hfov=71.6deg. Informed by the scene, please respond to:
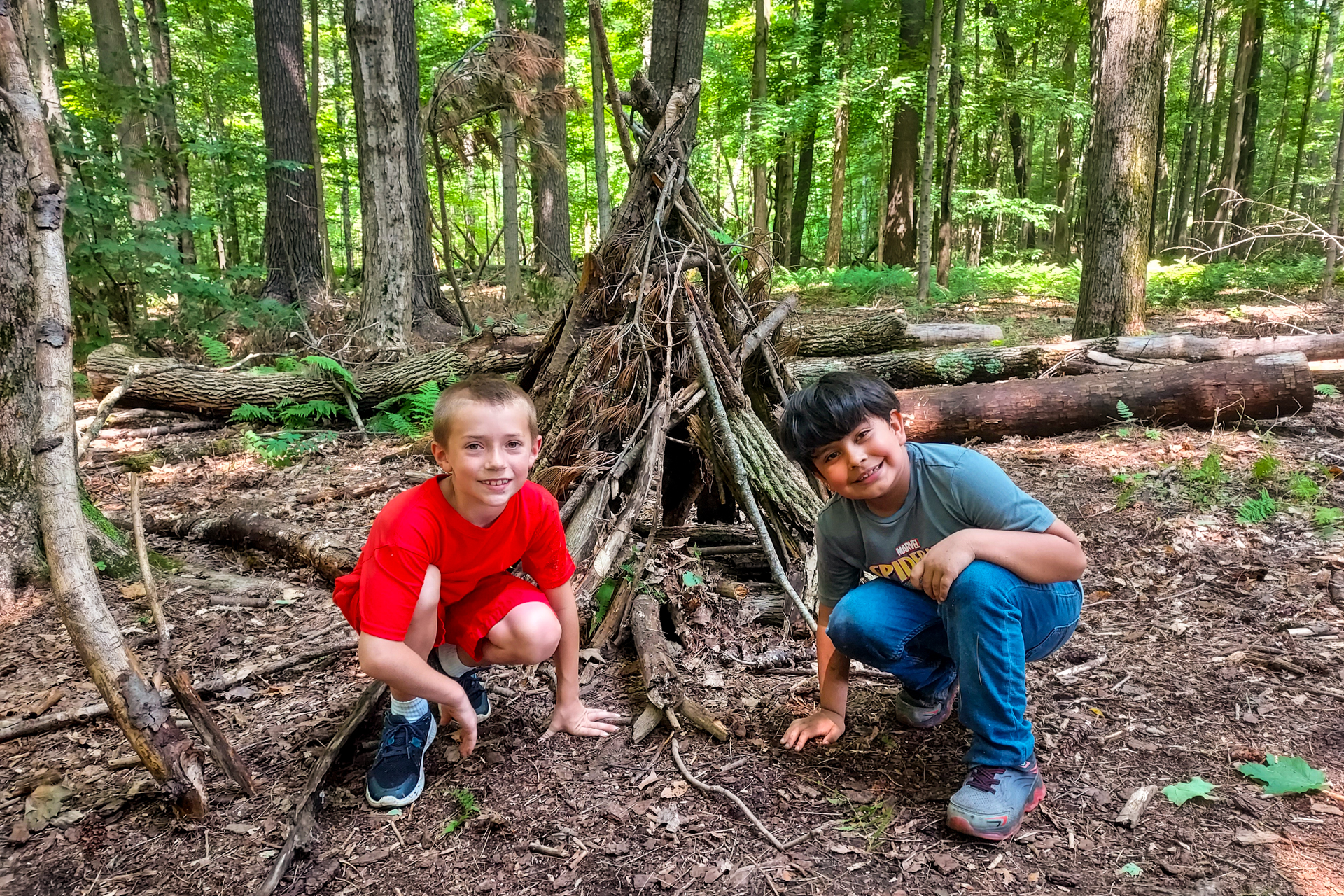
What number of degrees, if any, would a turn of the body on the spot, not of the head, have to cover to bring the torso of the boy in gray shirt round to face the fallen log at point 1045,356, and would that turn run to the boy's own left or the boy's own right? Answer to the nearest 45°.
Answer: approximately 135° to the boy's own right

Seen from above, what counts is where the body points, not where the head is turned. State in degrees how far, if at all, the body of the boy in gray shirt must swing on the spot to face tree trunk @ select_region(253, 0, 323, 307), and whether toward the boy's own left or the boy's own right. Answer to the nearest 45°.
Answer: approximately 90° to the boy's own right

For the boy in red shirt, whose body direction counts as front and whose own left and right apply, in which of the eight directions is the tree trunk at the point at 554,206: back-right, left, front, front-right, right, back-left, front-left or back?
back-left

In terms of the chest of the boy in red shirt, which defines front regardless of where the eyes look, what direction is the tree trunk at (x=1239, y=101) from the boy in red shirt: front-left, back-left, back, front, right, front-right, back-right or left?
left

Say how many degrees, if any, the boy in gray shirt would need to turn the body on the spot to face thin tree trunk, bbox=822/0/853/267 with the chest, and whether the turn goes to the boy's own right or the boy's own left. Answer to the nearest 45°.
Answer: approximately 135° to the boy's own right

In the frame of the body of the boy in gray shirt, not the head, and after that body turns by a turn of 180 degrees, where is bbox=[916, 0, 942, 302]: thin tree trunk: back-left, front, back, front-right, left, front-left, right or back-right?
front-left

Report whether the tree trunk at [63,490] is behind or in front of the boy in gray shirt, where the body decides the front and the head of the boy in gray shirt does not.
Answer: in front

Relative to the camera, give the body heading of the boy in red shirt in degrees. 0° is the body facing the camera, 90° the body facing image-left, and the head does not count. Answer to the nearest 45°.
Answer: approximately 315°

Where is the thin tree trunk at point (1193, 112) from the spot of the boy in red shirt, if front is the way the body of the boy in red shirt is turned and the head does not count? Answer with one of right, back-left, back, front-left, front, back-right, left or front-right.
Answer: left

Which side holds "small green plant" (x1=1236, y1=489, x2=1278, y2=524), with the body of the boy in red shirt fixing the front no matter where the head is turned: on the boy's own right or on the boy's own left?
on the boy's own left

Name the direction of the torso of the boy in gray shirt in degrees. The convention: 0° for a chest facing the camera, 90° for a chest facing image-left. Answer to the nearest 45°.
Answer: approximately 45°

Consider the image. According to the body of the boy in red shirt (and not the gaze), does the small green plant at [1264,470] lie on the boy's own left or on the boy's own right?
on the boy's own left
